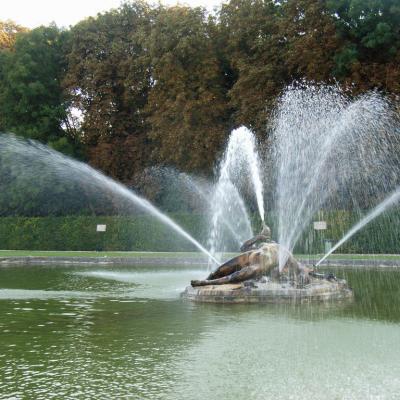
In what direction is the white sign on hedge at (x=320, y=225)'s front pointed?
toward the camera

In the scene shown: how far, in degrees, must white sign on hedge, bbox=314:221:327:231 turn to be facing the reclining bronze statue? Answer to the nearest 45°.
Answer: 0° — it already faces it

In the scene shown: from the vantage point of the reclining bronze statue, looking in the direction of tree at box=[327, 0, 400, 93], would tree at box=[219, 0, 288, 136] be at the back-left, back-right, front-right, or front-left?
front-left

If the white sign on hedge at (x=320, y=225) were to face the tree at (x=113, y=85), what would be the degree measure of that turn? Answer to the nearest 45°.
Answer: approximately 135° to its right
